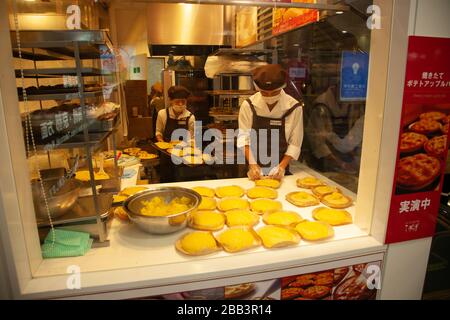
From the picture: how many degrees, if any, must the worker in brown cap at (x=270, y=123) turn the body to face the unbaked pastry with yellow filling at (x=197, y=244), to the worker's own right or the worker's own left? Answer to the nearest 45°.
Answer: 0° — they already face it

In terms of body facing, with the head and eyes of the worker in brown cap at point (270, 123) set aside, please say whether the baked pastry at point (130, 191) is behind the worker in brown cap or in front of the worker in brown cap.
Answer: in front

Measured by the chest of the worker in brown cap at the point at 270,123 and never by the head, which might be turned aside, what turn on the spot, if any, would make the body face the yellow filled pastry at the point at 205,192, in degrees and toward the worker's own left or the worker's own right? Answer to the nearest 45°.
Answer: approximately 45° to the worker's own right

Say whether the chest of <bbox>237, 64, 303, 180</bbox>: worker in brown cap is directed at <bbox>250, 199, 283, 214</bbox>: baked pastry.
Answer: yes

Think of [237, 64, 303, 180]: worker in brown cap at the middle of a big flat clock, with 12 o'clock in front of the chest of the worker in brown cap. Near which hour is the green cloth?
The green cloth is roughly at 1 o'clock from the worker in brown cap.

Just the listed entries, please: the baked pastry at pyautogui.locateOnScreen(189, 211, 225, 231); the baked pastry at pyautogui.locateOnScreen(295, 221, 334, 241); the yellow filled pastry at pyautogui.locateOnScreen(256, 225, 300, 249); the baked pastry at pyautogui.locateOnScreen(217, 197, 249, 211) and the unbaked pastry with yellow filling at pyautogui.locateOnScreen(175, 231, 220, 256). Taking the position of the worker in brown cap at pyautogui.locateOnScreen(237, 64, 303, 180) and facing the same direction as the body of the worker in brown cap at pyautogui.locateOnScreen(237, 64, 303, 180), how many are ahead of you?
5

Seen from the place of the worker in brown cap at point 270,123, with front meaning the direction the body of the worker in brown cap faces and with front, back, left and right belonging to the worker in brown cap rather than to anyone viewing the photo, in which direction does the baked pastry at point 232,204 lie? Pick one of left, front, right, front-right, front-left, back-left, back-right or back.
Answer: front

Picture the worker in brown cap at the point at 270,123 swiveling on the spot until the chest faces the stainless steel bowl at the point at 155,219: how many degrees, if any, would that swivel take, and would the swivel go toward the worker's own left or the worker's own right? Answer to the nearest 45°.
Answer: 0° — they already face it

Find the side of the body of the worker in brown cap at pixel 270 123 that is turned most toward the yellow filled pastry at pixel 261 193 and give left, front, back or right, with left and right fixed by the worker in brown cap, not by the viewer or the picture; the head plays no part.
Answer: front

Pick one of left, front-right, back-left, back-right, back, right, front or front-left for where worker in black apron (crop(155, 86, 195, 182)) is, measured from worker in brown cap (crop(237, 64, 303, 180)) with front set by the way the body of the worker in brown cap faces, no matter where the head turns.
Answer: back-right

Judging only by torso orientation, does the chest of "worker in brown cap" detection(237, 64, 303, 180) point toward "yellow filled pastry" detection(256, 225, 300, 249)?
yes

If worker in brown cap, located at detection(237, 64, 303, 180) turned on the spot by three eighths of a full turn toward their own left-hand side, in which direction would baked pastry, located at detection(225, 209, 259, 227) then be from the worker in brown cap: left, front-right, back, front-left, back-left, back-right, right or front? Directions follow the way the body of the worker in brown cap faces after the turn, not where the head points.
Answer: back-right

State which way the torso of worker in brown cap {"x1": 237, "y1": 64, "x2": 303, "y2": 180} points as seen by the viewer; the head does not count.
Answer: toward the camera

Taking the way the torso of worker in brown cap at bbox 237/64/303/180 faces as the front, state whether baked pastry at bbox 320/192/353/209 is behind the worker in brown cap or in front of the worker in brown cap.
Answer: in front

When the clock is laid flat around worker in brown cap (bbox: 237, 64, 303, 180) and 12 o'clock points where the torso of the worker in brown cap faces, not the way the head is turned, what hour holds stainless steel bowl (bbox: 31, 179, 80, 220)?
The stainless steel bowl is roughly at 1 o'clock from the worker in brown cap.

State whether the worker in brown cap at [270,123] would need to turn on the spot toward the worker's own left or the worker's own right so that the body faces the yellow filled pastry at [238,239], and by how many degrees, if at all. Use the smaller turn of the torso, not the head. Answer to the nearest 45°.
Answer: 0° — they already face it

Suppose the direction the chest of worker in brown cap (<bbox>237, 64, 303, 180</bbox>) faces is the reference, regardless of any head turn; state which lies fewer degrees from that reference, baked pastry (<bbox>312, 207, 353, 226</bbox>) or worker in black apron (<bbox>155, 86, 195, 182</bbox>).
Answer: the baked pastry
